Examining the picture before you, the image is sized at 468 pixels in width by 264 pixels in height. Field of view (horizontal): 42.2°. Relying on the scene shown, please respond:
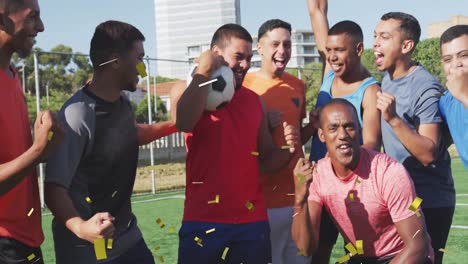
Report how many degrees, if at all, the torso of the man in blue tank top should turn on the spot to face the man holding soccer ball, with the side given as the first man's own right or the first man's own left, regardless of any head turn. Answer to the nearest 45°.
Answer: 0° — they already face them

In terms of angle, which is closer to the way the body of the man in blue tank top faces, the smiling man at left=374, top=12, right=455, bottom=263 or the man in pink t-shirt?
the man in pink t-shirt

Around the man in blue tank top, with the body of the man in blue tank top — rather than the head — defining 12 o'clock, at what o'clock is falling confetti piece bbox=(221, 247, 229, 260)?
The falling confetti piece is roughly at 12 o'clock from the man in blue tank top.

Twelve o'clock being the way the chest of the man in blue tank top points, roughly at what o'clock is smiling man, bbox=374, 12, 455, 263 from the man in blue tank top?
The smiling man is roughly at 8 o'clock from the man in blue tank top.

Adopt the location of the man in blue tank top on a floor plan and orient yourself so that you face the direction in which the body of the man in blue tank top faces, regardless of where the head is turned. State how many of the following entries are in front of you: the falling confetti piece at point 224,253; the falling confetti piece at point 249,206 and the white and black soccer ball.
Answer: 3

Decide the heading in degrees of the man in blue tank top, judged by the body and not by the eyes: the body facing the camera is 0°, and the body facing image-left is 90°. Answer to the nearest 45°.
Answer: approximately 45°
